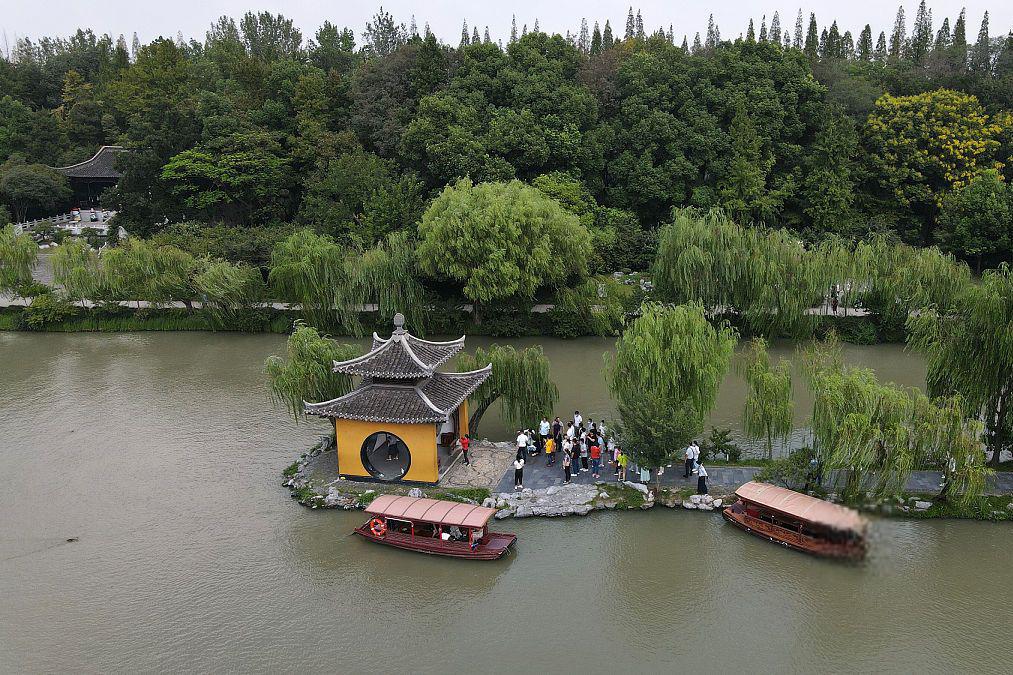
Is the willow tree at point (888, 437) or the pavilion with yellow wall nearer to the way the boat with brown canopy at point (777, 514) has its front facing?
the pavilion with yellow wall

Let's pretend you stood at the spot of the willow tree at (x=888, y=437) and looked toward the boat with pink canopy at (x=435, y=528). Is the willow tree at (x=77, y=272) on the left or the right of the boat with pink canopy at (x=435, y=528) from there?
right

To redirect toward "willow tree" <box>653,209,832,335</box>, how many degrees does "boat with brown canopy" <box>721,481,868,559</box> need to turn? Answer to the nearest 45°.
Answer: approximately 45° to its right

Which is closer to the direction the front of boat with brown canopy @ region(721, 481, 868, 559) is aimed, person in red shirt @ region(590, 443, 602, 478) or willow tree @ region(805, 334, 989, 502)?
the person in red shirt

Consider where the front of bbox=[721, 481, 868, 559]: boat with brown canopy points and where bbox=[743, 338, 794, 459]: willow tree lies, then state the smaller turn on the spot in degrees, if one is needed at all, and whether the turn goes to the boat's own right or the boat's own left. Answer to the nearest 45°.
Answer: approximately 45° to the boat's own right

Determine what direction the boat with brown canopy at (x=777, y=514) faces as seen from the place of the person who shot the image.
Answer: facing away from the viewer and to the left of the viewer

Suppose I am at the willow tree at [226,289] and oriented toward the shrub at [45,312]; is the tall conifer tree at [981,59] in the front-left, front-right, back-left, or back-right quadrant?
back-right

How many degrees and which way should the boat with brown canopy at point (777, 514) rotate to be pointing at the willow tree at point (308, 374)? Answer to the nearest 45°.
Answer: approximately 45° to its left
